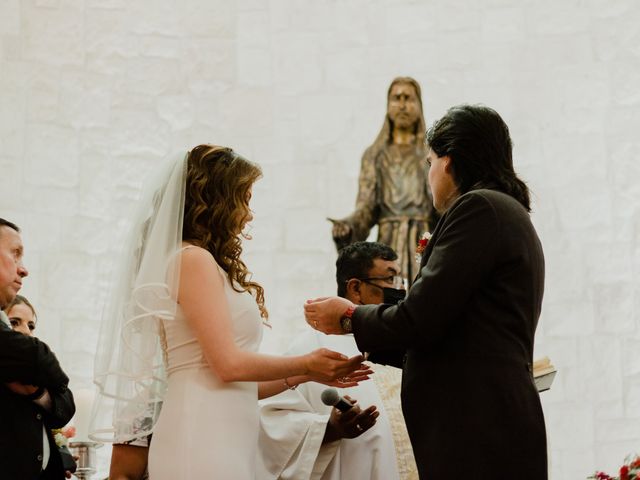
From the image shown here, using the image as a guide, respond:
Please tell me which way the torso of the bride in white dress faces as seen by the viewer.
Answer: to the viewer's right

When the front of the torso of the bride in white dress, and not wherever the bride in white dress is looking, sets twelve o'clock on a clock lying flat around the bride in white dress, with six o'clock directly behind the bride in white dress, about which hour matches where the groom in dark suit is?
The groom in dark suit is roughly at 1 o'clock from the bride in white dress.

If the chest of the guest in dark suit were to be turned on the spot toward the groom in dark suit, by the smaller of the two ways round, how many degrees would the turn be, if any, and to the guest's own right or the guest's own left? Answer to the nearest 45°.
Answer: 0° — they already face them

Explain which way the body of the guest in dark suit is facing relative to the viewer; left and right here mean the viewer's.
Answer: facing the viewer and to the right of the viewer

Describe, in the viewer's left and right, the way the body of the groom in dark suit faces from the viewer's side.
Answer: facing away from the viewer and to the left of the viewer

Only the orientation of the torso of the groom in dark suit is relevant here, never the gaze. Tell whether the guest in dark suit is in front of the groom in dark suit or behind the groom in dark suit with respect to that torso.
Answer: in front

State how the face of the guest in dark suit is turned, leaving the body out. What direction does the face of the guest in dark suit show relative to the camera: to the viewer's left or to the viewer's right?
to the viewer's right

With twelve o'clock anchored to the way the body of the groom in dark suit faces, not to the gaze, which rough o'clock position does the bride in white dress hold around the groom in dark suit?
The bride in white dress is roughly at 11 o'clock from the groom in dark suit.

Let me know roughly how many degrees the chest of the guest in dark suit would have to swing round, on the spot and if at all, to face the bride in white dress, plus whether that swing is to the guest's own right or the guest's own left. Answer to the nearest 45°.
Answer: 0° — they already face them

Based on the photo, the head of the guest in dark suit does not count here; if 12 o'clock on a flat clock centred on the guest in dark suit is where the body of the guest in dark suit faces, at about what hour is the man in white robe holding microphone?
The man in white robe holding microphone is roughly at 10 o'clock from the guest in dark suit.

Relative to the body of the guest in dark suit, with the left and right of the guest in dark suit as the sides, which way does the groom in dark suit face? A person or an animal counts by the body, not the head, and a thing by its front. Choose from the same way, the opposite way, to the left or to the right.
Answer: the opposite way

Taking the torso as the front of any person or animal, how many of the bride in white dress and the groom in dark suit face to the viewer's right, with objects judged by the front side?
1

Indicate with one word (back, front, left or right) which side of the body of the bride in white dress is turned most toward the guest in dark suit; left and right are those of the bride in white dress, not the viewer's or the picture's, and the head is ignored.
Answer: back

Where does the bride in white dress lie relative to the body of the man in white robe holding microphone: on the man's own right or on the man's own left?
on the man's own right

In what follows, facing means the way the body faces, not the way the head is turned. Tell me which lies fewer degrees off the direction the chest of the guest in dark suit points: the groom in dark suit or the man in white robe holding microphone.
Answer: the groom in dark suit
